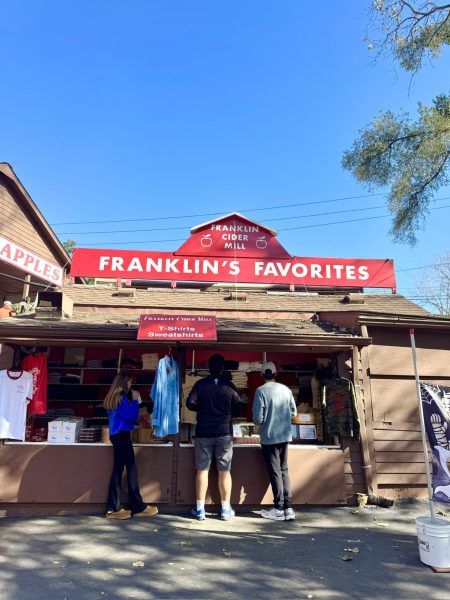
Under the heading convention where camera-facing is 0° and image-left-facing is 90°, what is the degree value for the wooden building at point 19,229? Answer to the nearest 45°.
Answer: approximately 315°

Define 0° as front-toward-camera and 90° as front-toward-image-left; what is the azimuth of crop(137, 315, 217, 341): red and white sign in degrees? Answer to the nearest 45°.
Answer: approximately 0°

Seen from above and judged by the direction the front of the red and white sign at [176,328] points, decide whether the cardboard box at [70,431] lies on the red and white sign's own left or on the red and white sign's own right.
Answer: on the red and white sign's own right

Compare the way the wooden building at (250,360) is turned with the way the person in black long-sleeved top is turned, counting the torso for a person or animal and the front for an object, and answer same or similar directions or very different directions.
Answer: very different directions

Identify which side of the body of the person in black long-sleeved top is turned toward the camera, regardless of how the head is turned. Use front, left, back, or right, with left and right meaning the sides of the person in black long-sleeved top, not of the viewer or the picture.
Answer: back

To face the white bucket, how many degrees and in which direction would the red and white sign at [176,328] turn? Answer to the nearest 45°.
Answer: approximately 45° to its left

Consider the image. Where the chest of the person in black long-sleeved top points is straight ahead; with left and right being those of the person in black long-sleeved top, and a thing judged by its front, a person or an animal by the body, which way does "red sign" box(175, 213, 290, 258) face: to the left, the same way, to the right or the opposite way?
the opposite way

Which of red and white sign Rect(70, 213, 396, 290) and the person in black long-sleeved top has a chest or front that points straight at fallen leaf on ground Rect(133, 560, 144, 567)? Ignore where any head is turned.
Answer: the red and white sign
